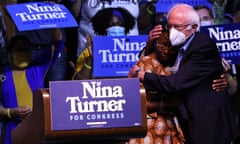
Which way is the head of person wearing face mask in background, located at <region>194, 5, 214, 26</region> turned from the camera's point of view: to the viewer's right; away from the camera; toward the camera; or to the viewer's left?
toward the camera

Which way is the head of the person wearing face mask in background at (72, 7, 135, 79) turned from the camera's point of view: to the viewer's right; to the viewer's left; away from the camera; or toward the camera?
toward the camera

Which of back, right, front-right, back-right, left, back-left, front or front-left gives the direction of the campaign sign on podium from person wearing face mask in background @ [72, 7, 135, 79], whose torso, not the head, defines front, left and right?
front

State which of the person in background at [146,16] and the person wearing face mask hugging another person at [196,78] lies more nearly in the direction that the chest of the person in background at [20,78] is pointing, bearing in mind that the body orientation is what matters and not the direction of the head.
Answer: the person wearing face mask hugging another person

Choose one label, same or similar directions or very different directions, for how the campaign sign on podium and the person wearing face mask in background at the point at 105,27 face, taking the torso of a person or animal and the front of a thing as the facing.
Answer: same or similar directions

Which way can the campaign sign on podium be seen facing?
toward the camera

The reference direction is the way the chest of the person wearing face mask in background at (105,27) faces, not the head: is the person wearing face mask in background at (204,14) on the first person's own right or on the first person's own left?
on the first person's own left

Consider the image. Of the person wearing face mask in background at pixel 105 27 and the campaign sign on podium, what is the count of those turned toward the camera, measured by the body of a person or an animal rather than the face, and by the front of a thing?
2

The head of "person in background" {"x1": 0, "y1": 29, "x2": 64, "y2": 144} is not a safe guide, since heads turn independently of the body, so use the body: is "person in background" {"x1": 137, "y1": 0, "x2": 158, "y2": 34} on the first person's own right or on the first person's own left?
on the first person's own left

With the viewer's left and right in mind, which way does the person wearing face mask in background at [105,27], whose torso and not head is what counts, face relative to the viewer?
facing the viewer

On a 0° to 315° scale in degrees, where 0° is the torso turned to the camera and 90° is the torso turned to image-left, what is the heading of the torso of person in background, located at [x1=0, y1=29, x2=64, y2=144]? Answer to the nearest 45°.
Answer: approximately 315°

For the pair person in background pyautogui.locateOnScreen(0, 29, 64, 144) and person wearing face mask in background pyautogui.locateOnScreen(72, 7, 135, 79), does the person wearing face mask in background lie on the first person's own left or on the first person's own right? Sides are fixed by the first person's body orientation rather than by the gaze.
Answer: on the first person's own left

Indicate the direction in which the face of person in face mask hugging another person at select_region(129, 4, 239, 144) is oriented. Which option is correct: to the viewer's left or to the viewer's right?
to the viewer's left
